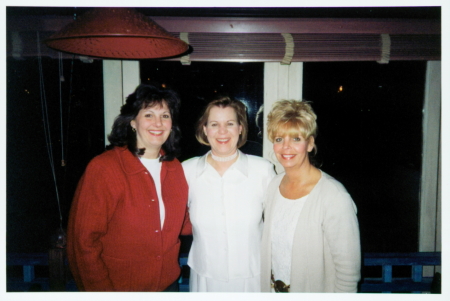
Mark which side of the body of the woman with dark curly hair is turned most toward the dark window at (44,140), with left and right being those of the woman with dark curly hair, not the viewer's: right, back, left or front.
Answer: back

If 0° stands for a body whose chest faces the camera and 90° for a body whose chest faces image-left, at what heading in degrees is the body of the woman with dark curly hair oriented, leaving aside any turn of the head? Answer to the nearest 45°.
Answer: approximately 315°

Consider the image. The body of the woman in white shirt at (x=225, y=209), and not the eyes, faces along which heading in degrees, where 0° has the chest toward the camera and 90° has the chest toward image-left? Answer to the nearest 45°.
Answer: approximately 0°

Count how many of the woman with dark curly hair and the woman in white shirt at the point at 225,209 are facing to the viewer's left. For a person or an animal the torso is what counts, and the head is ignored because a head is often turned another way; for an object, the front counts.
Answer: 0

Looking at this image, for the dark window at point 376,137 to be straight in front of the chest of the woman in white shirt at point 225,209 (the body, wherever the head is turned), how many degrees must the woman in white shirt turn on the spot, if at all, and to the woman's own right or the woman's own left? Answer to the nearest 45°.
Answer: approximately 135° to the woman's own left

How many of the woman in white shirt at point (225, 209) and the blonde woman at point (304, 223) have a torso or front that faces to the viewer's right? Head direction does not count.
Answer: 0

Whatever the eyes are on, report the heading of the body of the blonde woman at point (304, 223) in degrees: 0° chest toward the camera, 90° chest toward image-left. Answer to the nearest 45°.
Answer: approximately 45°

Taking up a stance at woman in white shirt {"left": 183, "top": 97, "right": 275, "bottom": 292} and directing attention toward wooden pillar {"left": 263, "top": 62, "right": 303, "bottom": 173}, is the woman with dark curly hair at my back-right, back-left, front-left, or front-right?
back-left
